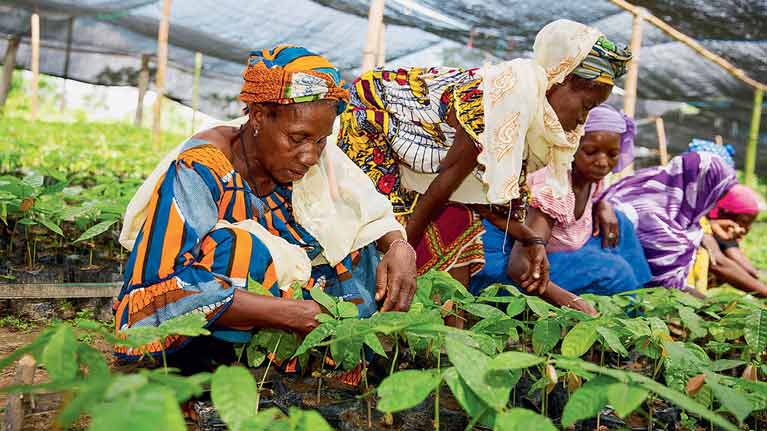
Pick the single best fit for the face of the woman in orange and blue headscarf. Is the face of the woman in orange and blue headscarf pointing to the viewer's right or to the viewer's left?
to the viewer's right

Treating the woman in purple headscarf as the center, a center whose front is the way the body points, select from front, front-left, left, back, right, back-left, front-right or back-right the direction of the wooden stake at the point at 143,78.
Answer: back

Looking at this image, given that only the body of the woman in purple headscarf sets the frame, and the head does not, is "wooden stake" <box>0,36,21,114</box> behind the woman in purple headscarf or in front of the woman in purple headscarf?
behind

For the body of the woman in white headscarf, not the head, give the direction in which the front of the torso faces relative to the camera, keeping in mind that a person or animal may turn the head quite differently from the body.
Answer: to the viewer's right

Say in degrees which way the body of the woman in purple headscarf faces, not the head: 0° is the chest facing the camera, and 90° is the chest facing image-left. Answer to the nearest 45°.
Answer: approximately 315°
